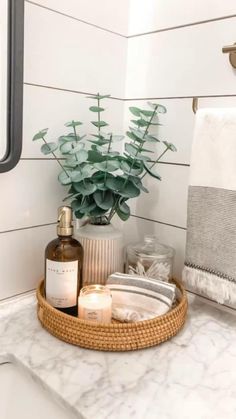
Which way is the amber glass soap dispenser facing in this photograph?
toward the camera

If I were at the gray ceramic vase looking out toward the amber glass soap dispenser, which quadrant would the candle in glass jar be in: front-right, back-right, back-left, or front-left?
front-left

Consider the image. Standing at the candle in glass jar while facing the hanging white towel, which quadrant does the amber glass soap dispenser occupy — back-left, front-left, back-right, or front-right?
back-left

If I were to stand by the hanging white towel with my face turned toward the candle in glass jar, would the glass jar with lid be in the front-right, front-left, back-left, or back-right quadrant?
front-right

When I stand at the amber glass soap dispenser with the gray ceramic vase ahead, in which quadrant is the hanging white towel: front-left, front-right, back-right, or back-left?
front-right
